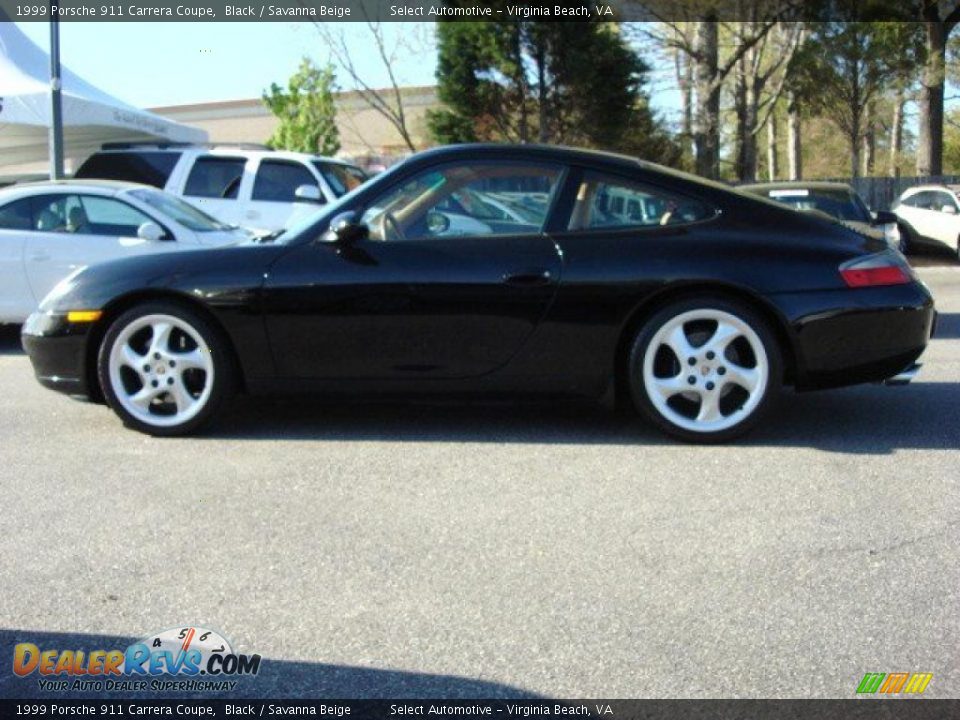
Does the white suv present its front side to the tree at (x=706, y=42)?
no

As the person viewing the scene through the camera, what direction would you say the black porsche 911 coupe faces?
facing to the left of the viewer

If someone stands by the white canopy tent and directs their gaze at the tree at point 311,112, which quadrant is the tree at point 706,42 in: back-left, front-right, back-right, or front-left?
front-right

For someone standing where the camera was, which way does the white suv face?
facing the viewer and to the right of the viewer

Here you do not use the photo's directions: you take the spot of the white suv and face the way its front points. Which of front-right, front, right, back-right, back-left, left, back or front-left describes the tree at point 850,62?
left

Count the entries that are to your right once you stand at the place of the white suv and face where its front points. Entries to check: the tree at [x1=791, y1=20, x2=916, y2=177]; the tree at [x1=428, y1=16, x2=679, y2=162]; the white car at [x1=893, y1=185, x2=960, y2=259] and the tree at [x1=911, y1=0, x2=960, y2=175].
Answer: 0

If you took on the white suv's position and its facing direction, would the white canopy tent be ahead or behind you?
behind

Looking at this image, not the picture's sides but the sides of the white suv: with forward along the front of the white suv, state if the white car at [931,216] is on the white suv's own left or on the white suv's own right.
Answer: on the white suv's own left

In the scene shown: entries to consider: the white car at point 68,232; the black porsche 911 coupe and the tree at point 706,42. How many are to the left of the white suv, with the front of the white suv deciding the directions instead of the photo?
1

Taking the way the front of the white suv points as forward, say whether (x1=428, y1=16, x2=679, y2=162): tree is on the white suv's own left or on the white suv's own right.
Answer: on the white suv's own left

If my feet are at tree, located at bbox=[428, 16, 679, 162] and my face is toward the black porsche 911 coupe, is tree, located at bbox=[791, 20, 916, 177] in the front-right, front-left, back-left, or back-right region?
back-left

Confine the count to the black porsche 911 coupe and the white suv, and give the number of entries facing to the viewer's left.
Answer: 1

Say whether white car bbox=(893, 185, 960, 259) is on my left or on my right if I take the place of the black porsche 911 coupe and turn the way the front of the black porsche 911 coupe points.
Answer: on my right

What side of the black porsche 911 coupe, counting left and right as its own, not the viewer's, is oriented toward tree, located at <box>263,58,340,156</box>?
right

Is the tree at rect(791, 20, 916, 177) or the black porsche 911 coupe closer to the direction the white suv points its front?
the black porsche 911 coupe

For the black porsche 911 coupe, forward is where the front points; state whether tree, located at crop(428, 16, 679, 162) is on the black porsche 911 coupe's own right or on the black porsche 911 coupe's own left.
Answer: on the black porsche 911 coupe's own right
